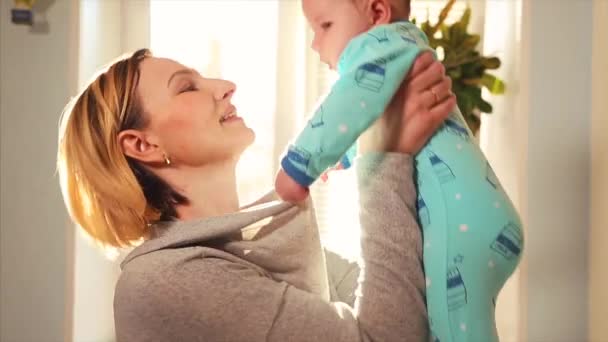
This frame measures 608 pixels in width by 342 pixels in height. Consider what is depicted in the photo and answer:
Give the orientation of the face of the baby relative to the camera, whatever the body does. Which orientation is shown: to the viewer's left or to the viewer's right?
to the viewer's left

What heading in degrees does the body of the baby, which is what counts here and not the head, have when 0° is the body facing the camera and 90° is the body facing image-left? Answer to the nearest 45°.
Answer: approximately 90°

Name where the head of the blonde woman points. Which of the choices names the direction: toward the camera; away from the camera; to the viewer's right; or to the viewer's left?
to the viewer's right

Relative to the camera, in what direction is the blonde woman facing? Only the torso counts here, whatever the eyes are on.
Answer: to the viewer's right

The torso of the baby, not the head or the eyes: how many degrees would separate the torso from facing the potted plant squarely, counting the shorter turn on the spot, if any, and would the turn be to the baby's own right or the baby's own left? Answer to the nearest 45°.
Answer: approximately 90° to the baby's own right

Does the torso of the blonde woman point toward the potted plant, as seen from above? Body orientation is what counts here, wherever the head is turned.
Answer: no
